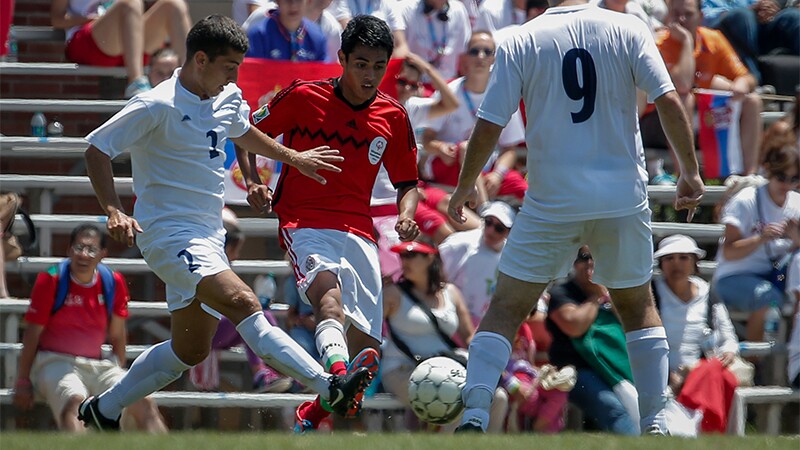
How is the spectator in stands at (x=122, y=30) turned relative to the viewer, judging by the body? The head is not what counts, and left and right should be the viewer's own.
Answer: facing the viewer and to the right of the viewer

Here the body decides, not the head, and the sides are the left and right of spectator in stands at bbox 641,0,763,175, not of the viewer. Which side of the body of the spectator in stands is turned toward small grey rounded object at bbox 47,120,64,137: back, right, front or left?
right

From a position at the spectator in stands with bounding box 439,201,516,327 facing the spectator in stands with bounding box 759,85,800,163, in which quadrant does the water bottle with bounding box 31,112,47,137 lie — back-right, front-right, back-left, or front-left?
back-left

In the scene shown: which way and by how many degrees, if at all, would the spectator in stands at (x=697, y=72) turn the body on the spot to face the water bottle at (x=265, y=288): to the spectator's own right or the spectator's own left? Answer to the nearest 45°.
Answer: approximately 45° to the spectator's own right

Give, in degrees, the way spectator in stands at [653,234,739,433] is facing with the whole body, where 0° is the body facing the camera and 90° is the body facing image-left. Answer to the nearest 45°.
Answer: approximately 0°

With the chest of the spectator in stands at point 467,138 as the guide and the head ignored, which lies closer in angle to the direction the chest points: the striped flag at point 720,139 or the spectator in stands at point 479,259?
the spectator in stands
